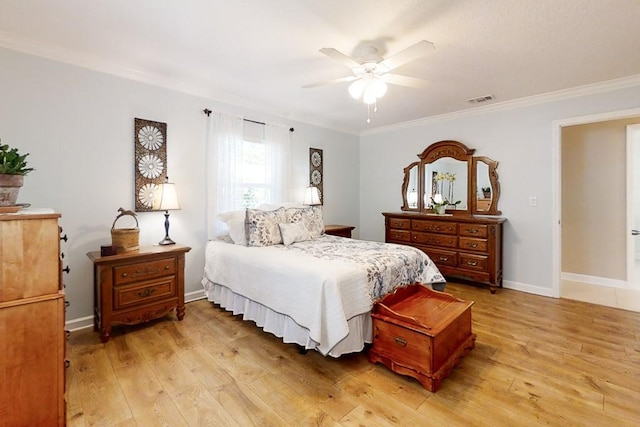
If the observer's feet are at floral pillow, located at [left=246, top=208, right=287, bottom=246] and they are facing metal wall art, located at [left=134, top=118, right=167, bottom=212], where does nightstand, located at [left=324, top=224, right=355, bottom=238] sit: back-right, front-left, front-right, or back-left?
back-right

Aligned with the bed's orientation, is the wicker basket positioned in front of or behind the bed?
behind

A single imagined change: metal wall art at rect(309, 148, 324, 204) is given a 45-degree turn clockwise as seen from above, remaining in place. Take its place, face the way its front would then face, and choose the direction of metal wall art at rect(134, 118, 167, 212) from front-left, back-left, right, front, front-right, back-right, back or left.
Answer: front-right

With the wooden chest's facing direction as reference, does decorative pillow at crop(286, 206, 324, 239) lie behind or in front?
behind

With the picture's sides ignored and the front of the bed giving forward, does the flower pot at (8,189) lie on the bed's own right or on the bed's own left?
on the bed's own right

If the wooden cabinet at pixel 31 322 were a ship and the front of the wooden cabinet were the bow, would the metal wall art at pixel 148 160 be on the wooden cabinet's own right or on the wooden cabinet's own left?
on the wooden cabinet's own left

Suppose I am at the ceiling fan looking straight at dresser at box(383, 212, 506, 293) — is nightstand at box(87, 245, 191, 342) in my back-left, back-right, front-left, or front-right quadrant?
back-left

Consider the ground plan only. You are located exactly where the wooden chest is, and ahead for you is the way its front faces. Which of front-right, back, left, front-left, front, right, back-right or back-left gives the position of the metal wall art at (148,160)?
back-right

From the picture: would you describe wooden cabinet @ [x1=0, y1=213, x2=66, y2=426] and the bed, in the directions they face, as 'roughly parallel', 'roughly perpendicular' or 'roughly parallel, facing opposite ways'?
roughly perpendicular

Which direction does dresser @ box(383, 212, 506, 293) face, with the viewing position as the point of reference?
facing the viewer and to the left of the viewer

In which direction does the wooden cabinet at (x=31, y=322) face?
to the viewer's right

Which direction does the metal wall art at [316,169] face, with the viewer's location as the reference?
facing the viewer and to the right of the viewer

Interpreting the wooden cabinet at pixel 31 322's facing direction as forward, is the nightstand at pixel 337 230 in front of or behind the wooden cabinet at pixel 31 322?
in front

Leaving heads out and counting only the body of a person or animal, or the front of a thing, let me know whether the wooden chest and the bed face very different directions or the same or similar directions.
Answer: same or similar directions

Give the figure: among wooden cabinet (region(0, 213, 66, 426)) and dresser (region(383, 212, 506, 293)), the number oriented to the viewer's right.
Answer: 1

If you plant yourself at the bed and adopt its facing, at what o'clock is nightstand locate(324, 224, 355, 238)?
The nightstand is roughly at 8 o'clock from the bed.

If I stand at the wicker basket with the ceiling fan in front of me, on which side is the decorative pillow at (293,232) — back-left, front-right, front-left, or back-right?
front-left

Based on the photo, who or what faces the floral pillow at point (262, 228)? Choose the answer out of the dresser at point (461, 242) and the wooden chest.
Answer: the dresser

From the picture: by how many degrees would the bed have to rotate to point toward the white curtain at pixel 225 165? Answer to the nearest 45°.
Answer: approximately 180°
